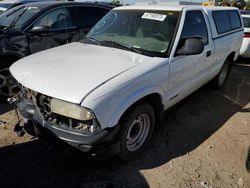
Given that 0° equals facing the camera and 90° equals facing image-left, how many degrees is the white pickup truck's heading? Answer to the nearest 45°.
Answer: approximately 45°
